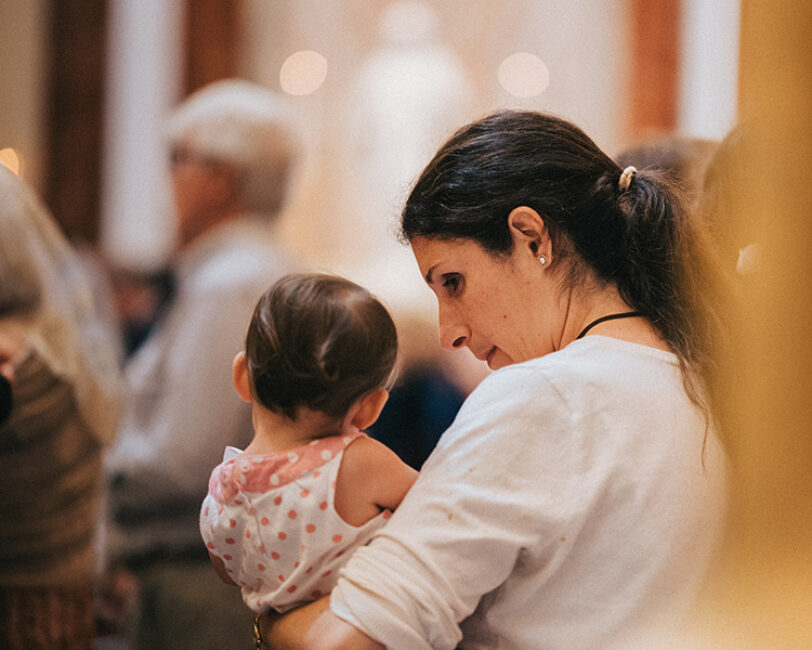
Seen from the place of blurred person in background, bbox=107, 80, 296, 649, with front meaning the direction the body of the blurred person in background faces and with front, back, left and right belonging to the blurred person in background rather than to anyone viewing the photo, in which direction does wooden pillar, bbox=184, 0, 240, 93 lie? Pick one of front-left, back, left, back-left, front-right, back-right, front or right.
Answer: right

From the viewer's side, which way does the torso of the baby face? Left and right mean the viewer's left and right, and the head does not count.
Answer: facing away from the viewer and to the right of the viewer

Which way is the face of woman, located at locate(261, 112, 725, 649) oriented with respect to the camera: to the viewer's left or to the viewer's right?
to the viewer's left

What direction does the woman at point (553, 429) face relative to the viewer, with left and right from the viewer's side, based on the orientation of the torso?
facing away from the viewer and to the left of the viewer

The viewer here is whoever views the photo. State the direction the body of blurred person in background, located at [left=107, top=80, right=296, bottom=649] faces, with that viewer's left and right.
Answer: facing to the left of the viewer

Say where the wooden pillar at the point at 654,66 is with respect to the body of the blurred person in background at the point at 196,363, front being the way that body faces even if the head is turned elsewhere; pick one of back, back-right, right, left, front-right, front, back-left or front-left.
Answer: back-right

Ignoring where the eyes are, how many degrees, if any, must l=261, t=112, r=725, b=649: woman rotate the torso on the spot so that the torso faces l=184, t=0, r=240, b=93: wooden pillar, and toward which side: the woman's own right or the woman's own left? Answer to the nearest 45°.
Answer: approximately 45° to the woman's own right

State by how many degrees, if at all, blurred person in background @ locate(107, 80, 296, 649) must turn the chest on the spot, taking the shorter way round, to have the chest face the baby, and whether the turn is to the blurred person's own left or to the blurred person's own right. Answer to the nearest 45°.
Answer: approximately 90° to the blurred person's own left

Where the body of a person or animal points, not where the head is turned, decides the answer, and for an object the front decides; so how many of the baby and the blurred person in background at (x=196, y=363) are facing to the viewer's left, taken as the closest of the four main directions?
1

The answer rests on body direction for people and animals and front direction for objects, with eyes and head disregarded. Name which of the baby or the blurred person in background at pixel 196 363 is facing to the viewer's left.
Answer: the blurred person in background

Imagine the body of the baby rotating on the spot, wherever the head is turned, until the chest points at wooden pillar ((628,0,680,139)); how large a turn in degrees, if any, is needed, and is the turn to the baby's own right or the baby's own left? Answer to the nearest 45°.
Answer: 0° — they already face it
